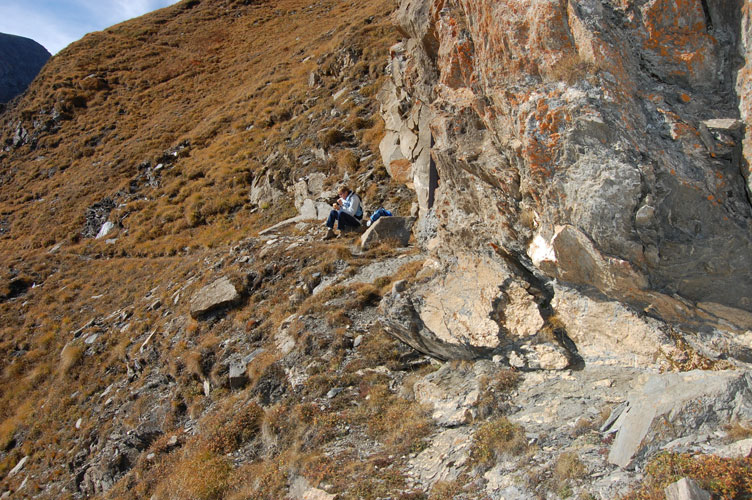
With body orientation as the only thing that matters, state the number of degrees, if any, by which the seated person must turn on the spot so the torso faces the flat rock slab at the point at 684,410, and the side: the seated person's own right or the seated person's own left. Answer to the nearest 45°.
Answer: approximately 45° to the seated person's own left

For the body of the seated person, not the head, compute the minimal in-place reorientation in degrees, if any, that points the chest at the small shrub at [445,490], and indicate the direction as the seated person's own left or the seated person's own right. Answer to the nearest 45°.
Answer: approximately 45° to the seated person's own left

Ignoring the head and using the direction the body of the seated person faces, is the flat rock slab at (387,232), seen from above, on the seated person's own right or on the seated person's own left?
on the seated person's own left

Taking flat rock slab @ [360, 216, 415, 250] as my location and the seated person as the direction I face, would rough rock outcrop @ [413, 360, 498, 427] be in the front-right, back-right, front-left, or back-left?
back-left

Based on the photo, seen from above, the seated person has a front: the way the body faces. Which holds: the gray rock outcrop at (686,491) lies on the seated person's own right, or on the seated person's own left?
on the seated person's own left

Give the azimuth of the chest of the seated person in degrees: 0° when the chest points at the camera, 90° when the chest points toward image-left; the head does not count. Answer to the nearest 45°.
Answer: approximately 45°

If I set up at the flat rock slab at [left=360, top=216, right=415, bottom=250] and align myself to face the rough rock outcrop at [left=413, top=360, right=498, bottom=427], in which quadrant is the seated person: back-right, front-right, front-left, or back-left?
back-right
